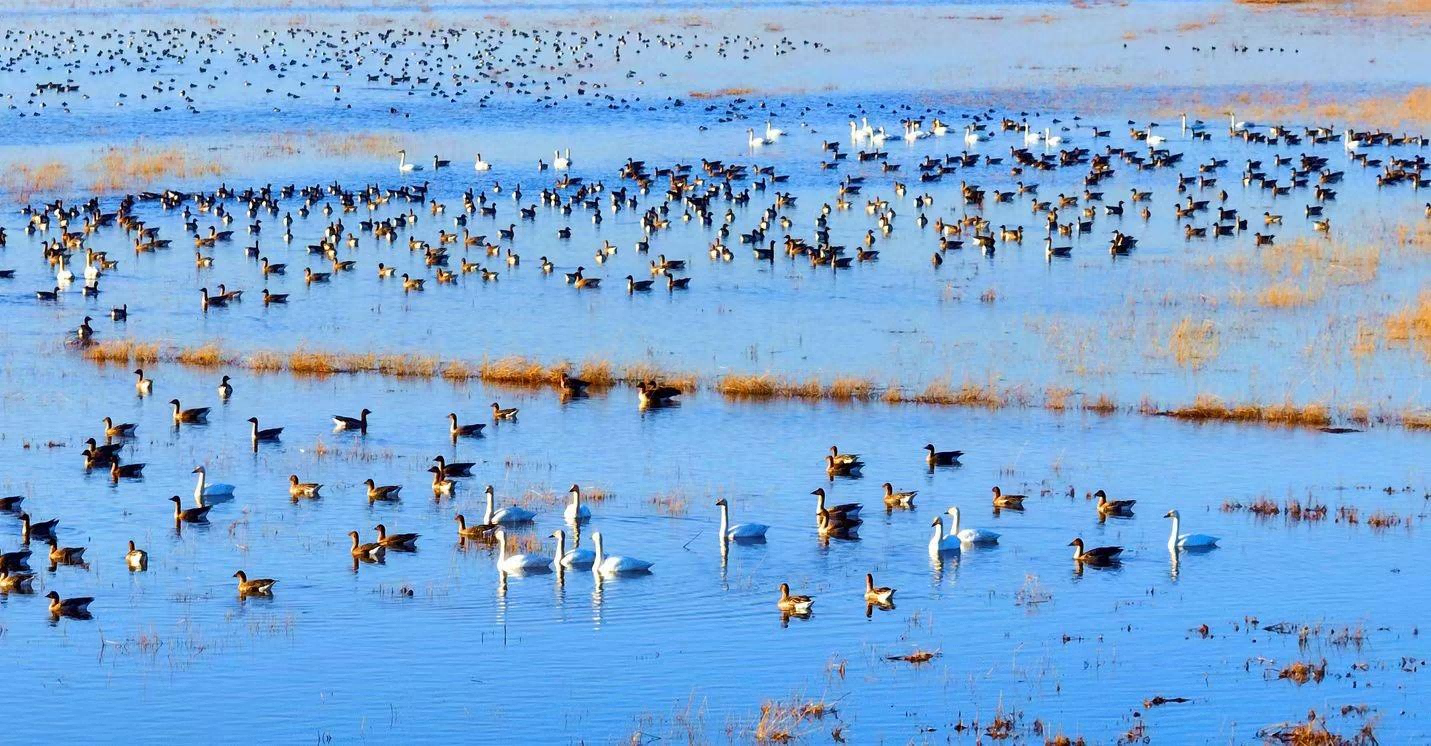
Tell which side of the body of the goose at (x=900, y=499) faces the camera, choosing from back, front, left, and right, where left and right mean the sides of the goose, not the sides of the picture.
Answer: left

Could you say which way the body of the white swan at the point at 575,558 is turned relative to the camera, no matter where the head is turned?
to the viewer's left

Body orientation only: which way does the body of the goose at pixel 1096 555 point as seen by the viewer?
to the viewer's left

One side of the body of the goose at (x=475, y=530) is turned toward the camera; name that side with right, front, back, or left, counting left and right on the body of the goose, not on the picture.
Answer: left

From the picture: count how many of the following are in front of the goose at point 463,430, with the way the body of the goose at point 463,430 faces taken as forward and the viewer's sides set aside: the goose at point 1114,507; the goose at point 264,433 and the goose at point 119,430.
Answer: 2

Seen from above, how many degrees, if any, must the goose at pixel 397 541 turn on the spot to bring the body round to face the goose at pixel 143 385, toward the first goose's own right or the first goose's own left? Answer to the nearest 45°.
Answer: approximately 90° to the first goose's own right

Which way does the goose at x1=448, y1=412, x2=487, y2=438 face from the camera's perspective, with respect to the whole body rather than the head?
to the viewer's left

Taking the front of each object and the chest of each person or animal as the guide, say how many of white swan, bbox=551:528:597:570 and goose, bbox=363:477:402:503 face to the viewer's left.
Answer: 2

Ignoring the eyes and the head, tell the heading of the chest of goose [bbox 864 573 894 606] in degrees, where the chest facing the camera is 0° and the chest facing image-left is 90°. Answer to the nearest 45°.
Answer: approximately 90°

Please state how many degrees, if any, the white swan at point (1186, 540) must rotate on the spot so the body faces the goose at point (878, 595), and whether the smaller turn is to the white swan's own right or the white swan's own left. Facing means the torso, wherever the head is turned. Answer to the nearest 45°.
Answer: approximately 45° to the white swan's own left

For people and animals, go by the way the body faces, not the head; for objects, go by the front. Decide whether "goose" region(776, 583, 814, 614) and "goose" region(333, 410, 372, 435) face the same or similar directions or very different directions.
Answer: very different directions

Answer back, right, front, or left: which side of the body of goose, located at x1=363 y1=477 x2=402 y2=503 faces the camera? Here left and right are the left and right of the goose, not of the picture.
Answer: left

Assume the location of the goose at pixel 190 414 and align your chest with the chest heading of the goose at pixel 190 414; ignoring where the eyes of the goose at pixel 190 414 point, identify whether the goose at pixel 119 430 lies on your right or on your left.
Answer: on your left

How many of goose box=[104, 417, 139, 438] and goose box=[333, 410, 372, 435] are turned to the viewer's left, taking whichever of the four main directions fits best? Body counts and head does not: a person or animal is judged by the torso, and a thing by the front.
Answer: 1
